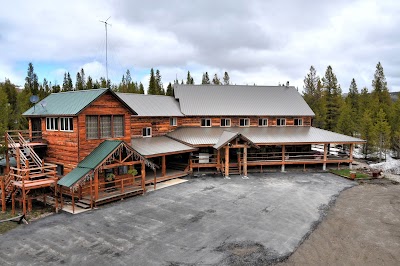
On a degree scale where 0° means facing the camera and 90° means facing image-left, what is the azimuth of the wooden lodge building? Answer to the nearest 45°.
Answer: approximately 0°
